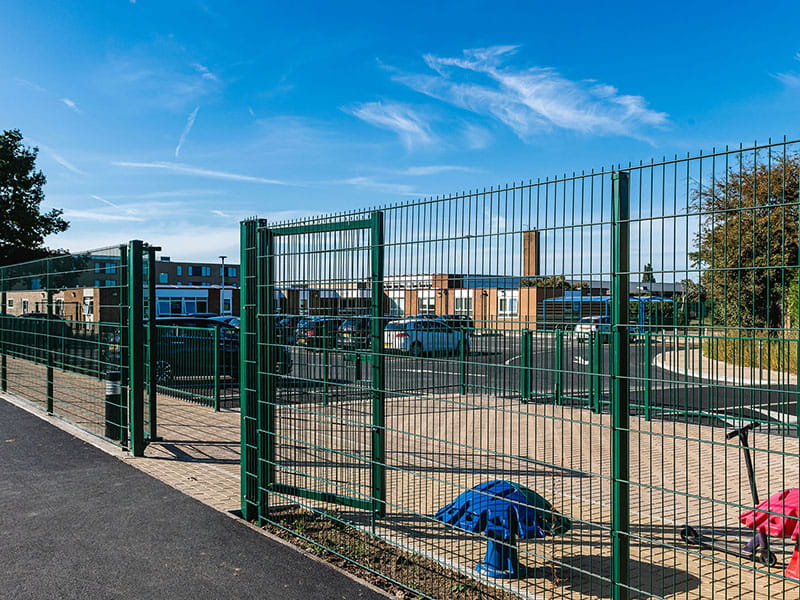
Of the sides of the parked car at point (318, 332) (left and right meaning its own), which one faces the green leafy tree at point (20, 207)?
left

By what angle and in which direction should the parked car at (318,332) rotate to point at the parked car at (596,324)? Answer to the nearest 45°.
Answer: approximately 90° to its right

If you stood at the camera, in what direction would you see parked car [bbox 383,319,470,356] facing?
facing away from the viewer and to the right of the viewer

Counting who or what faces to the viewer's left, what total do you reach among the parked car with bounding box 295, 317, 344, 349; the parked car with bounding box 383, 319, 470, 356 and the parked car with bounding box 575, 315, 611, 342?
1

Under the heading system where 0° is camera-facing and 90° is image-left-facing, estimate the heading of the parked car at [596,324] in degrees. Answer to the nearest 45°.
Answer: approximately 90°

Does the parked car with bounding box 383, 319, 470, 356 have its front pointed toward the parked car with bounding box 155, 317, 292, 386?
no

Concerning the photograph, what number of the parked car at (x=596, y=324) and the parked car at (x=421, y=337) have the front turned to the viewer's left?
1

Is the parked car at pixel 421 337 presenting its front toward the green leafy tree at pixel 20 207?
no

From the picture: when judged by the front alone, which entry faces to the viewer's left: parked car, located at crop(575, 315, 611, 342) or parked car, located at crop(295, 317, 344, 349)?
parked car, located at crop(575, 315, 611, 342)
